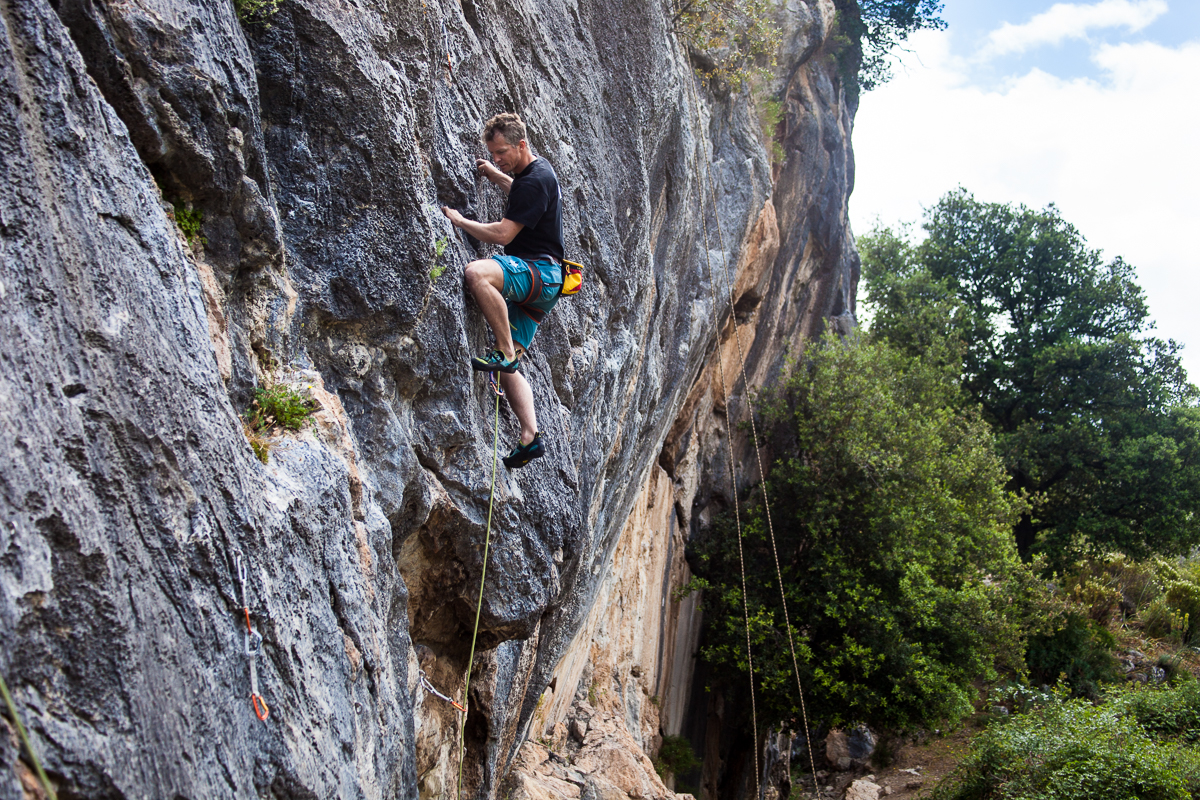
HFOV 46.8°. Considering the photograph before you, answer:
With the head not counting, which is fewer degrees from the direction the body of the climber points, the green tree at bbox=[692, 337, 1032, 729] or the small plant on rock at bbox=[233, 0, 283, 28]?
the small plant on rock

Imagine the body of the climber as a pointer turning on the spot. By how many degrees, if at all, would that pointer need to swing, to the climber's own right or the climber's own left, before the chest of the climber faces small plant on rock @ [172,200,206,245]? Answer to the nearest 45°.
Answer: approximately 45° to the climber's own left

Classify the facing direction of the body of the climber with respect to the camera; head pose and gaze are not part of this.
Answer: to the viewer's left

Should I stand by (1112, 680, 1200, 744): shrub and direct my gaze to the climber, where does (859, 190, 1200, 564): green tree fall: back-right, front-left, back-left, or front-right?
back-right
